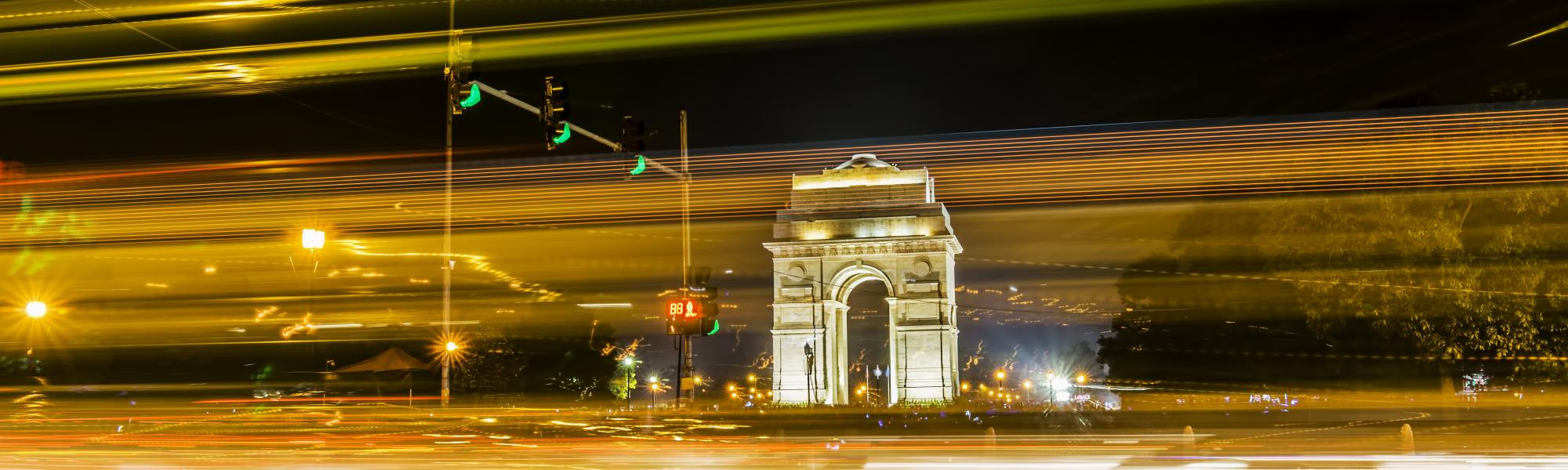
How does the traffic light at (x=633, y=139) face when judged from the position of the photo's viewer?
facing the viewer and to the right of the viewer

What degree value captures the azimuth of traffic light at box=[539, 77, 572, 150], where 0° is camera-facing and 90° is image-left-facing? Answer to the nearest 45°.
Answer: approximately 315°

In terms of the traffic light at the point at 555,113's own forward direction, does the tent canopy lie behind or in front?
behind

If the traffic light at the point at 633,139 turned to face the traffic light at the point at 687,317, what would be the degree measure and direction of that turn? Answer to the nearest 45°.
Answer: approximately 135° to its left

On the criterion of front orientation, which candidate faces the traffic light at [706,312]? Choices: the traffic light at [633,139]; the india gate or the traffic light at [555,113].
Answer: the india gate
